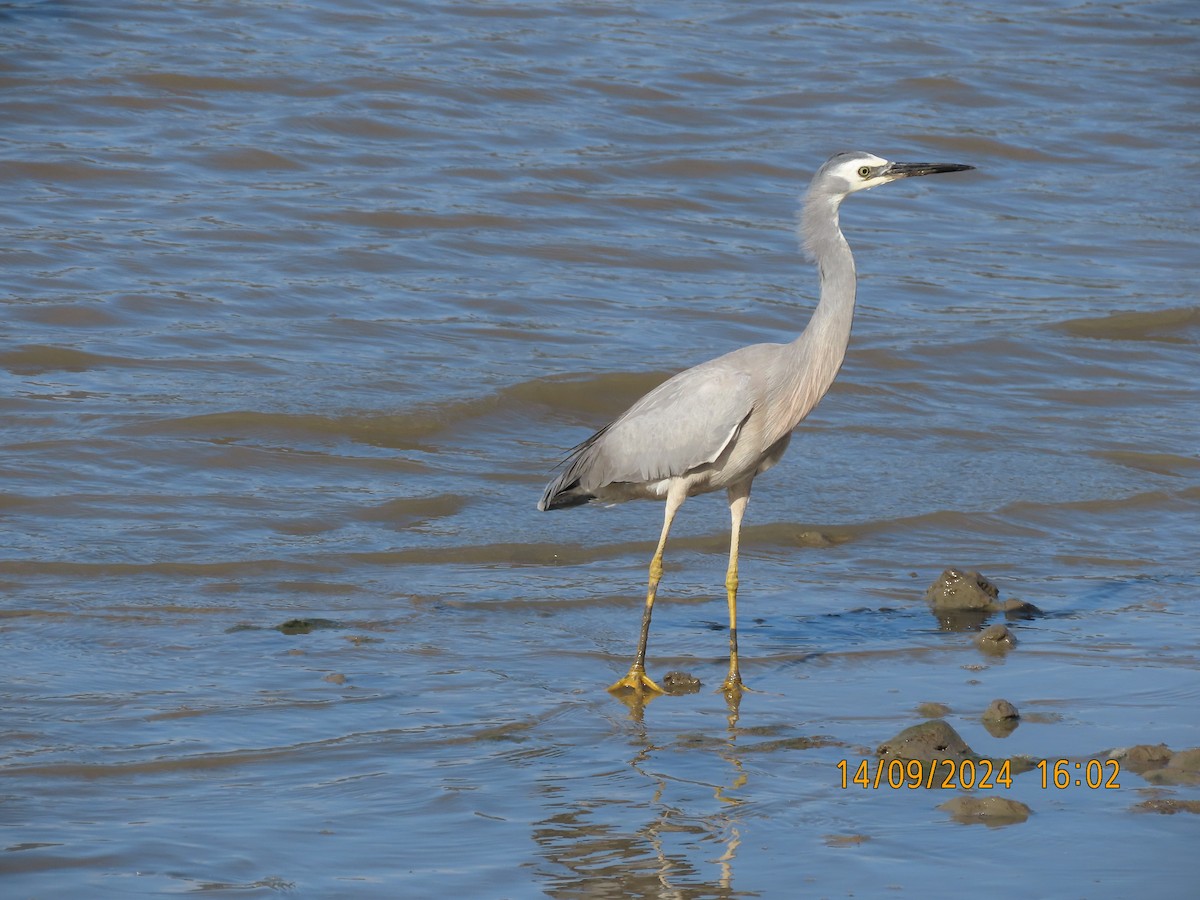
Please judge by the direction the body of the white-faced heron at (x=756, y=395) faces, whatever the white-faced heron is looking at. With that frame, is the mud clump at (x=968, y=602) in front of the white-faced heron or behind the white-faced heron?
in front

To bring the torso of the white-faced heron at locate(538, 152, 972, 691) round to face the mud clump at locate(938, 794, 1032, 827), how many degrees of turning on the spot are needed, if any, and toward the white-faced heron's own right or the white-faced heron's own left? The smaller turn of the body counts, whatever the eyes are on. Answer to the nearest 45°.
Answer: approximately 90° to the white-faced heron's own right

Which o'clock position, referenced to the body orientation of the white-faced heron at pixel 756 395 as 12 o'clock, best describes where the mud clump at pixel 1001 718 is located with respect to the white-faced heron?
The mud clump is roughly at 2 o'clock from the white-faced heron.

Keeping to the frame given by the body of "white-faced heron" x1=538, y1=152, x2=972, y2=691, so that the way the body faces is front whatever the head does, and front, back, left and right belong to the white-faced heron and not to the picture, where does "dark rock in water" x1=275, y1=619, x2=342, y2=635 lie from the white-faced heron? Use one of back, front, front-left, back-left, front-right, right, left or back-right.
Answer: back

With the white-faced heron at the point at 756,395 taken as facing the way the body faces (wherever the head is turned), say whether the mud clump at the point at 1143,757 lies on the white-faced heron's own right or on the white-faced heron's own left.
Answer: on the white-faced heron's own right

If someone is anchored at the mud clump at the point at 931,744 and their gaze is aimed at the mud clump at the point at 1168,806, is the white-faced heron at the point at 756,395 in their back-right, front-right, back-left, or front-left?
back-left

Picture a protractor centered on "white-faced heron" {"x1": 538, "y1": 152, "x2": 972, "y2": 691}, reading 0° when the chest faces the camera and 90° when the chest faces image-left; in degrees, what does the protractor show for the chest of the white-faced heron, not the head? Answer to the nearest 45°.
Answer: approximately 270°

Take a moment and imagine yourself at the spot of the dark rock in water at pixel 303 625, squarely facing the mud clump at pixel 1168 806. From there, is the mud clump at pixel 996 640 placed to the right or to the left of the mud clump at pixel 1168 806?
left

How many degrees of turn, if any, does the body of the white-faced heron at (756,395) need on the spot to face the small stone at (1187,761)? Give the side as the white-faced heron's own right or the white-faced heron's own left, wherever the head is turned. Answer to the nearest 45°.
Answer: approximately 45° to the white-faced heron's own right

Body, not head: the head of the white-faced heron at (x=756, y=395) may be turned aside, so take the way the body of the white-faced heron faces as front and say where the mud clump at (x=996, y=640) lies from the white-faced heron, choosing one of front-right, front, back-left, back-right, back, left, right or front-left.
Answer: front

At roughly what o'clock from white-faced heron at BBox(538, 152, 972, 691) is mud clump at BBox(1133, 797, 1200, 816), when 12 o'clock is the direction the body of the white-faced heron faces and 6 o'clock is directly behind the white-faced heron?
The mud clump is roughly at 2 o'clock from the white-faced heron.

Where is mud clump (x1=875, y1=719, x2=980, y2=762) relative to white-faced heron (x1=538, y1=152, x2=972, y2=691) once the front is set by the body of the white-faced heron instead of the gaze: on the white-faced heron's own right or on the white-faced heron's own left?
on the white-faced heron's own right
